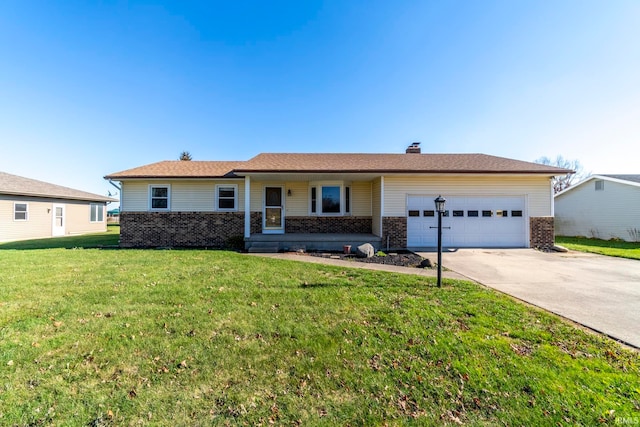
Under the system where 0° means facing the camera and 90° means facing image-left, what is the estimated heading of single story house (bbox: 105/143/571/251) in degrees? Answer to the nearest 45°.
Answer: approximately 0°

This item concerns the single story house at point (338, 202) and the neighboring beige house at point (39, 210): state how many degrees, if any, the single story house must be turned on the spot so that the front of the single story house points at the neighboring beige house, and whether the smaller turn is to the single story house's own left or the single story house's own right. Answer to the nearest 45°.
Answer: approximately 90° to the single story house's own right

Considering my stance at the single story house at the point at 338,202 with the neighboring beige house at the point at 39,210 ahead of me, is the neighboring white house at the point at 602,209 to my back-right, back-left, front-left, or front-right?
back-right
